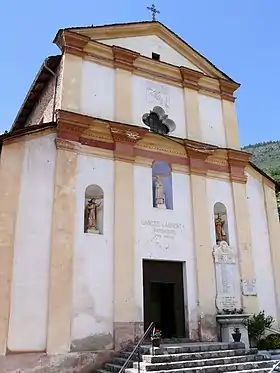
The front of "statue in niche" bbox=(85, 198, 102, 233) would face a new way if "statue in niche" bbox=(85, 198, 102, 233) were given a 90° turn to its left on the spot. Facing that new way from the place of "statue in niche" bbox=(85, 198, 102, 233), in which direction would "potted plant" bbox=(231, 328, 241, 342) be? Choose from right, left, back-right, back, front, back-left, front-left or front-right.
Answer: front-right

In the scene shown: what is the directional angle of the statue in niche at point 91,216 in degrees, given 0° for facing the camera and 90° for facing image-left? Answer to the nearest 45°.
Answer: approximately 315°

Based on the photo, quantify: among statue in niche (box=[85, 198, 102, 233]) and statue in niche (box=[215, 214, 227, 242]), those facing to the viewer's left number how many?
0

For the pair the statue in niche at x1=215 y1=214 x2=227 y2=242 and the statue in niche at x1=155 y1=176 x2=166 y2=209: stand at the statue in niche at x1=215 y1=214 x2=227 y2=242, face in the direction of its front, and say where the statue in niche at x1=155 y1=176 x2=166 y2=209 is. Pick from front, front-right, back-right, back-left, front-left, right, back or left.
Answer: right

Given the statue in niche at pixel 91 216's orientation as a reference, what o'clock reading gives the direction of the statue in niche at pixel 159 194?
the statue in niche at pixel 159 194 is roughly at 10 o'clock from the statue in niche at pixel 91 216.

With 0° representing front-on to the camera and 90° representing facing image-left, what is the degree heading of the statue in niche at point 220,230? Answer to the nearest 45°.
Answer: approximately 315°
